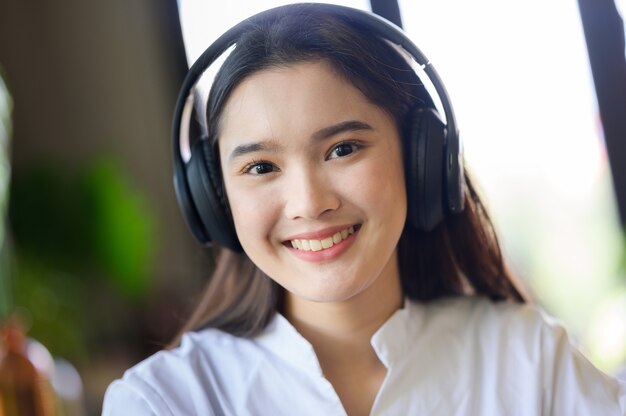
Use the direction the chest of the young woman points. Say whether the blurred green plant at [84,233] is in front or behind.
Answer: behind

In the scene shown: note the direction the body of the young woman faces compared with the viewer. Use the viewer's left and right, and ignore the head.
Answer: facing the viewer
